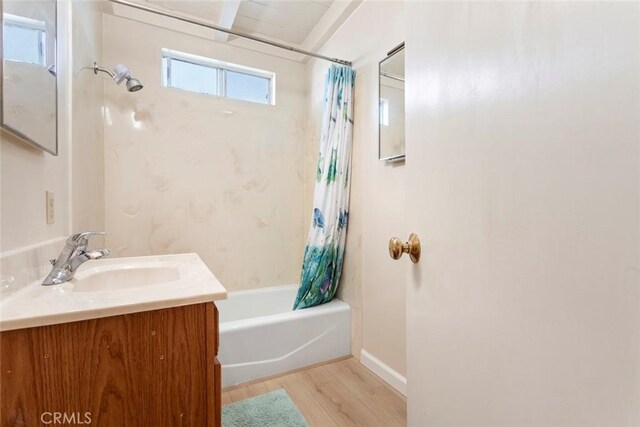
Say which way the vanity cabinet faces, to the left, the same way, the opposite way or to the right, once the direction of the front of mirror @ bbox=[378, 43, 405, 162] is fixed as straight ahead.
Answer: the opposite way

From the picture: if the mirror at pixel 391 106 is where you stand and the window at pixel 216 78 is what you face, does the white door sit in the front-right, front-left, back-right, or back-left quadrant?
back-left

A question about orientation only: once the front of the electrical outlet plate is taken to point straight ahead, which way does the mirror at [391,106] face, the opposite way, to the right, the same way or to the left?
the opposite way

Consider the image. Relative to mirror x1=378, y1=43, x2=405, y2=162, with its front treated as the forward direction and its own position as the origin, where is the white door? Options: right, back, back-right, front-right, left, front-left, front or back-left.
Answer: front-left

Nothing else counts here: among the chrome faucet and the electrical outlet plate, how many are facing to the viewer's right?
2

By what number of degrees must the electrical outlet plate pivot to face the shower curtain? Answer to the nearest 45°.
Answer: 0° — it already faces it

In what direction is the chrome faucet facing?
to the viewer's right

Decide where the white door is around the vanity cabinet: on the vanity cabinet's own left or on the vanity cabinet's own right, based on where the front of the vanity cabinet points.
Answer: on the vanity cabinet's own right

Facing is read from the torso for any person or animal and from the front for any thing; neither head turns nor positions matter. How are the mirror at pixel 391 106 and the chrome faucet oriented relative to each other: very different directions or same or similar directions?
very different directions

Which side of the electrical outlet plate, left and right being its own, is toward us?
right

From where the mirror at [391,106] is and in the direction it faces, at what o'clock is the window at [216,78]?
The window is roughly at 2 o'clock from the mirror.

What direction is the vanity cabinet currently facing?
to the viewer's right

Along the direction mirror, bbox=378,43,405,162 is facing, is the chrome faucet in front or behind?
in front
